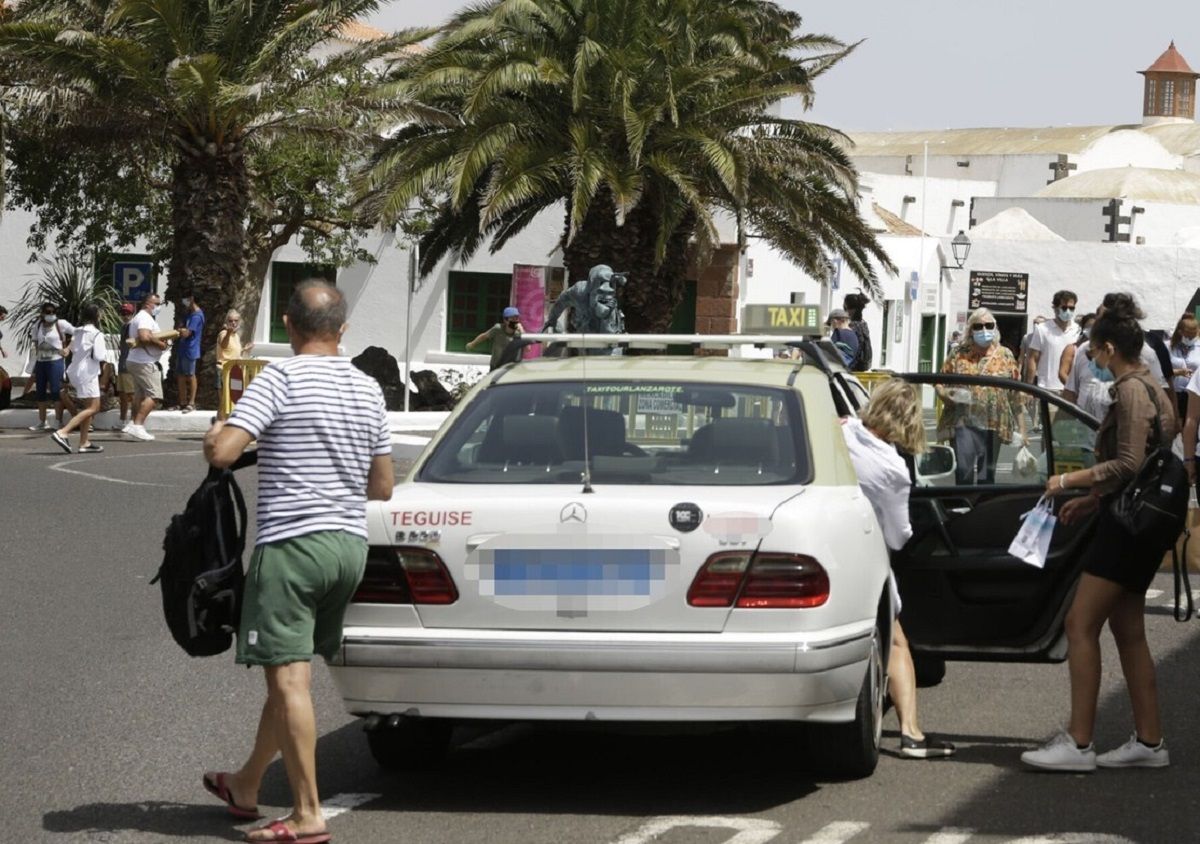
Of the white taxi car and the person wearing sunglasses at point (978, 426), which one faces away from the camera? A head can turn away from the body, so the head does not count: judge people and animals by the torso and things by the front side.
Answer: the white taxi car

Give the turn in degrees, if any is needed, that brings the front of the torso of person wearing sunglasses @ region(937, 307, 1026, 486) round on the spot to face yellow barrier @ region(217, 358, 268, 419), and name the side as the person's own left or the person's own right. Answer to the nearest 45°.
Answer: approximately 135° to the person's own right

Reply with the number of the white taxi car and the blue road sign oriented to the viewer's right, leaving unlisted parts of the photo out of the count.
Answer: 0

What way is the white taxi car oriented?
away from the camera

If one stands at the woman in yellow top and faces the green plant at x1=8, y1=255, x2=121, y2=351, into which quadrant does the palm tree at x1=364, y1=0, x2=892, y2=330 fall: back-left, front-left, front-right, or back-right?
back-right

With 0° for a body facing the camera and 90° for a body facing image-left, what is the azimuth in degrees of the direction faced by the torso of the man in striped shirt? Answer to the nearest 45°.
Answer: approximately 135°

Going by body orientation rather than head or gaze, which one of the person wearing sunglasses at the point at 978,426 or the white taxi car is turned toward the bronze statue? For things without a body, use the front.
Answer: the white taxi car

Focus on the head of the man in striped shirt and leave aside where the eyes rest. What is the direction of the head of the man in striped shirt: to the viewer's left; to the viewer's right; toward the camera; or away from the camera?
away from the camera
